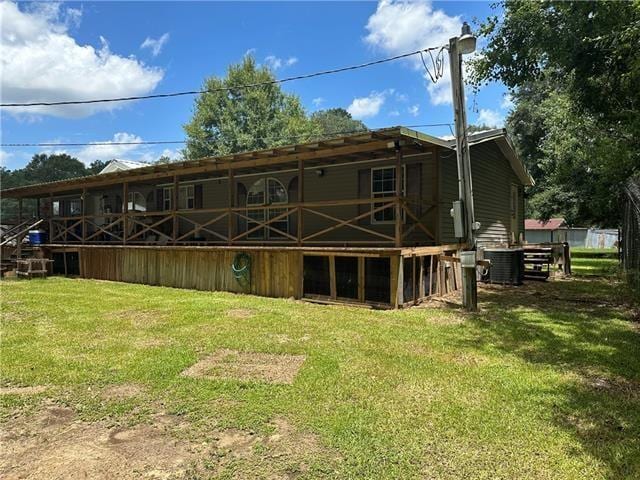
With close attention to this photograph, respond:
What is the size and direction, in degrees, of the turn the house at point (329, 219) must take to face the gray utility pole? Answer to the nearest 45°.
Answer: approximately 90° to its left

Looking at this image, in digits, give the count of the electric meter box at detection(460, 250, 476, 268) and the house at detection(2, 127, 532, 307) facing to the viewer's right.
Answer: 0

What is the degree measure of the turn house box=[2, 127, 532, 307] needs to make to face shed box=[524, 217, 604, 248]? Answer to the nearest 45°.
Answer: approximately 180°

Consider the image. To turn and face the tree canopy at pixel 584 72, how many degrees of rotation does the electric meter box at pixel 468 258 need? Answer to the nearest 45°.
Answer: approximately 135° to its left

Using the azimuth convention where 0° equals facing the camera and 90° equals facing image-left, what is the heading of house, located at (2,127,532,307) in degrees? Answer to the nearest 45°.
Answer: approximately 45°

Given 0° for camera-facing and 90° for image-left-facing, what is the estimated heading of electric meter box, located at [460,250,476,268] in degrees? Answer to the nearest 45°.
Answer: approximately 0°
